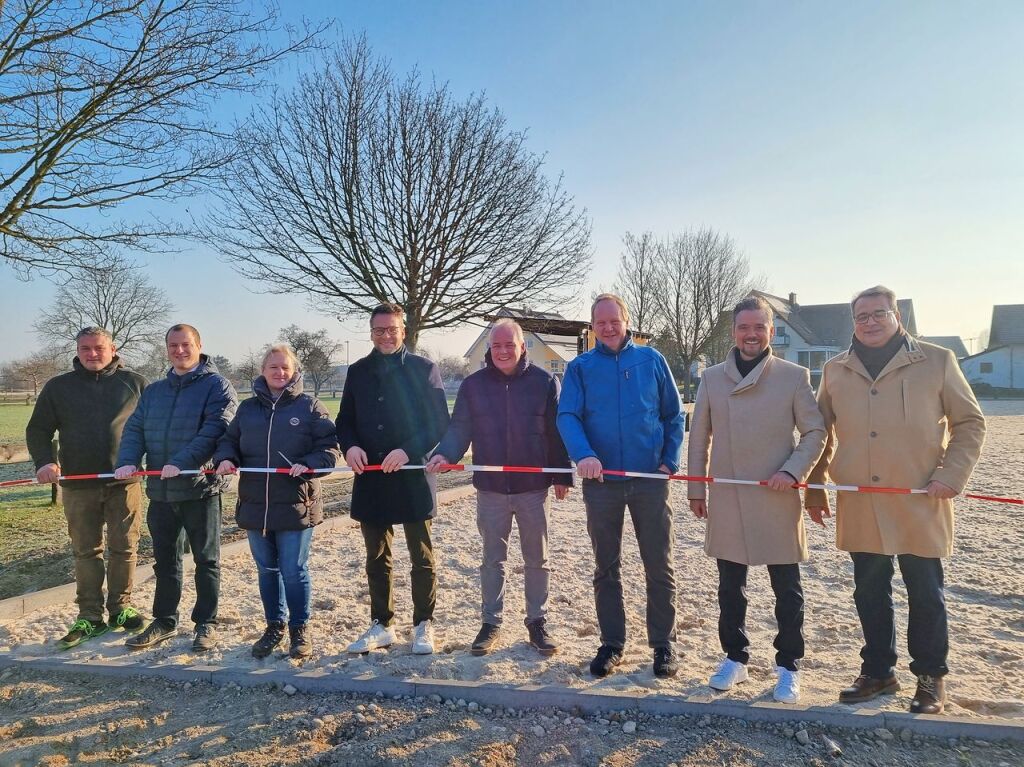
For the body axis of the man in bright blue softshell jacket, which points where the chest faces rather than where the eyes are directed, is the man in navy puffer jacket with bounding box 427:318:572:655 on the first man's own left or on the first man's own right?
on the first man's own right

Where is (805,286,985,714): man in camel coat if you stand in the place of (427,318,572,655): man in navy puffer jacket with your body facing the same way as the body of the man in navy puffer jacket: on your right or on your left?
on your left

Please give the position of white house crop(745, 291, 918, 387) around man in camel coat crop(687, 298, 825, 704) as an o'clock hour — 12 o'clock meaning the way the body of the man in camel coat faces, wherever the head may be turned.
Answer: The white house is roughly at 6 o'clock from the man in camel coat.

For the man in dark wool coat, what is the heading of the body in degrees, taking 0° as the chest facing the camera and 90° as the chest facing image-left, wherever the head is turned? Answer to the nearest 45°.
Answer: approximately 0°

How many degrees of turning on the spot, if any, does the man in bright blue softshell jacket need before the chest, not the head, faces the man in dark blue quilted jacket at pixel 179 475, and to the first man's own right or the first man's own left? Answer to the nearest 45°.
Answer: approximately 90° to the first man's own right

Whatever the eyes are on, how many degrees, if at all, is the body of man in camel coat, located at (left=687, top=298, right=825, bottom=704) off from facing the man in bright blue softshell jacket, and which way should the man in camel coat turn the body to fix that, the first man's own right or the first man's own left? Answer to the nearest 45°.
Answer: approximately 90° to the first man's own right

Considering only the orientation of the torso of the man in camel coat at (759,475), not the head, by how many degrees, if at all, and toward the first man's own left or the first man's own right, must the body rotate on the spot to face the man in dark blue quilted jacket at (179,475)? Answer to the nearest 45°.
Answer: approximately 90° to the first man's own right

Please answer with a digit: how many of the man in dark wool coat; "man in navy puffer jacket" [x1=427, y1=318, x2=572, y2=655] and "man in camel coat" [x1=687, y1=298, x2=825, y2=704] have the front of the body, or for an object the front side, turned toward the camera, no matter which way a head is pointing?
3
